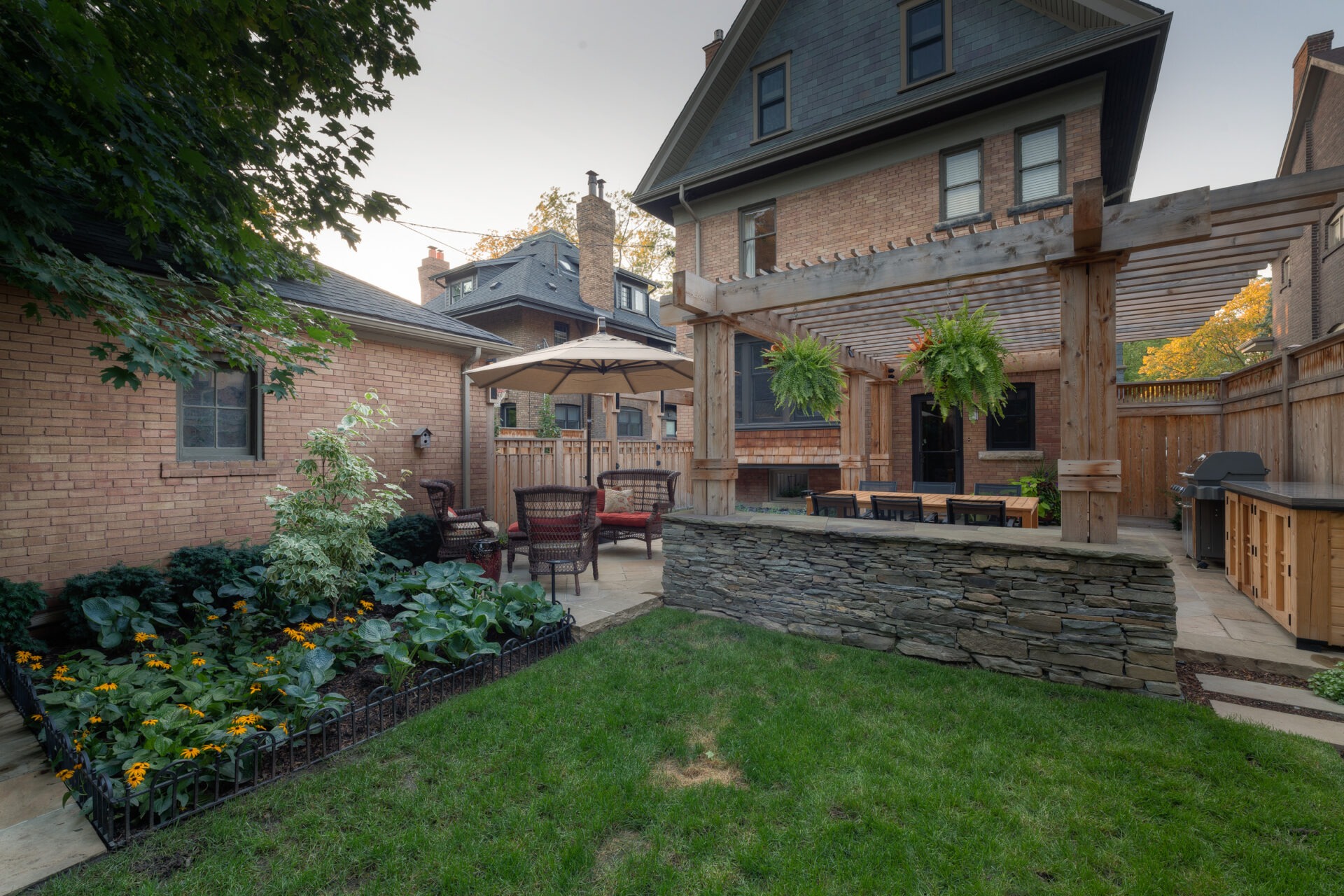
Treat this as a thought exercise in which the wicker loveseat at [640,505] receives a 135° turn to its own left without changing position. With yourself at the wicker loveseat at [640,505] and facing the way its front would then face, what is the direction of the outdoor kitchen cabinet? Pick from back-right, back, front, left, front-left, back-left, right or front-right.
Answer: front-right

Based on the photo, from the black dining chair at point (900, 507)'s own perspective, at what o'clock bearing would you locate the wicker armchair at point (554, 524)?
The wicker armchair is roughly at 8 o'clock from the black dining chair.

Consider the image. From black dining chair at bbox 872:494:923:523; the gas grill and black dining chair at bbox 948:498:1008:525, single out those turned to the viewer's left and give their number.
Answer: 1

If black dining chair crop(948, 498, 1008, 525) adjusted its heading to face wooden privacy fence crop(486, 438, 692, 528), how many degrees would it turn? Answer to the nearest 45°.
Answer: approximately 90° to its left

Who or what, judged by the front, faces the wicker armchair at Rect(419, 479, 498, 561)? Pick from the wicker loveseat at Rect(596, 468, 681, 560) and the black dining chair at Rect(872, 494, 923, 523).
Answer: the wicker loveseat at Rect(596, 468, 681, 560)

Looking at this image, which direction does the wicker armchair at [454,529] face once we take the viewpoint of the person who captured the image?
facing to the right of the viewer

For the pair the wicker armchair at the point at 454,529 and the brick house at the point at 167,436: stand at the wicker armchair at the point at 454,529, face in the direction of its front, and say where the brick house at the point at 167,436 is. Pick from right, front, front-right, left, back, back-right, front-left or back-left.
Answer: back

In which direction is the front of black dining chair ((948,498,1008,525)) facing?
away from the camera

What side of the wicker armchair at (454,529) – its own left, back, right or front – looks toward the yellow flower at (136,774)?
right

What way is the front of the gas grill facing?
to the viewer's left

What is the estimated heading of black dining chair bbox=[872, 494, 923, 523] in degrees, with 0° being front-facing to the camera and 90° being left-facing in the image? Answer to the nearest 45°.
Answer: approximately 180°

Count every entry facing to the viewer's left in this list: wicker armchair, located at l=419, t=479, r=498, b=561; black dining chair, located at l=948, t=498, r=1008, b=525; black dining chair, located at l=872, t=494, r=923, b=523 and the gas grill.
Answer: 1

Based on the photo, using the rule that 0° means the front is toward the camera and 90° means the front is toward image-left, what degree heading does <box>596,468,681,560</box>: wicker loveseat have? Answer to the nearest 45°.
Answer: approximately 45°

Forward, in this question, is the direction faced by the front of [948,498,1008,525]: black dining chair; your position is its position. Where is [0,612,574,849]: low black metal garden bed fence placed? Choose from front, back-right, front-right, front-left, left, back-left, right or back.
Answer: back-left

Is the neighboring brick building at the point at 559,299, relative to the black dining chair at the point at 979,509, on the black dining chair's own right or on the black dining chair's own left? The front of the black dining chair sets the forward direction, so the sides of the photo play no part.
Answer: on the black dining chair's own left

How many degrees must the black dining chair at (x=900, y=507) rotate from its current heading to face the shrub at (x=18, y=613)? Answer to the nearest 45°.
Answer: approximately 135° to its left
